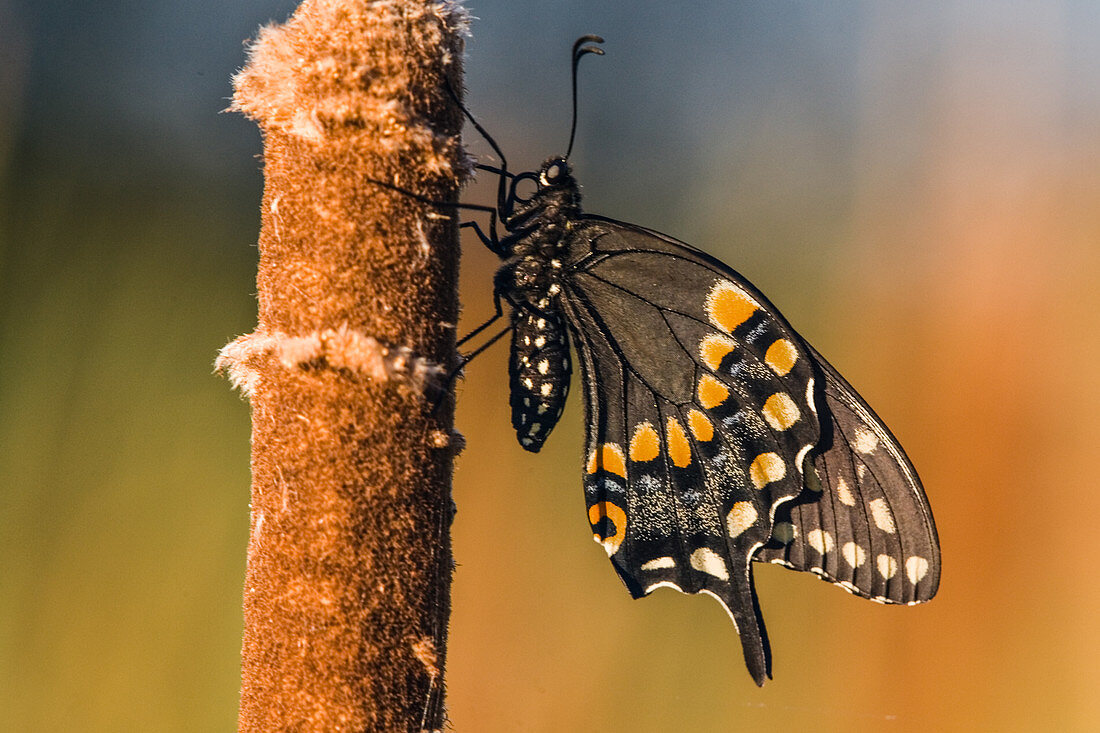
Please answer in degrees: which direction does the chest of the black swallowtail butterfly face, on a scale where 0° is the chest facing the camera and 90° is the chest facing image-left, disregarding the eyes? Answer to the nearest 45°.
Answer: approximately 90°
